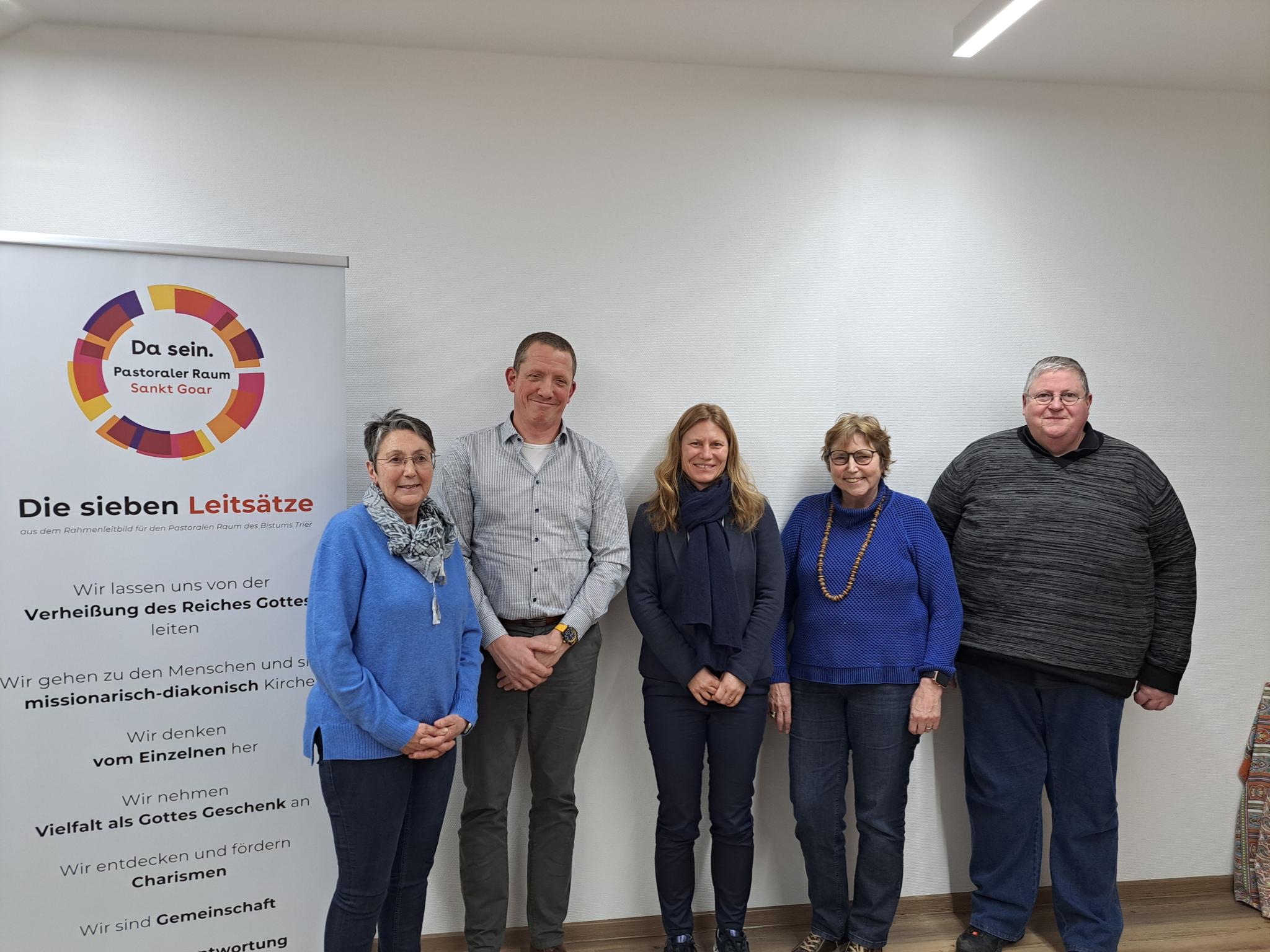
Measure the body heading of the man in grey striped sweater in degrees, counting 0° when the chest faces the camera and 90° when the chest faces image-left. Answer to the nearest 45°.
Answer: approximately 0°

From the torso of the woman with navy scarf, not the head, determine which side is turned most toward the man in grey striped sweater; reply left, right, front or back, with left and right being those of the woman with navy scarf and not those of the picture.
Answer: left

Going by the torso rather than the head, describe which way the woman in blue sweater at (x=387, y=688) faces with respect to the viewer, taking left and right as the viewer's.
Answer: facing the viewer and to the right of the viewer

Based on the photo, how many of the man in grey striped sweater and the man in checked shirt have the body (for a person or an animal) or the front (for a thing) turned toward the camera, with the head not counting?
2

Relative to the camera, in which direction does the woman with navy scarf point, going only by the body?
toward the camera

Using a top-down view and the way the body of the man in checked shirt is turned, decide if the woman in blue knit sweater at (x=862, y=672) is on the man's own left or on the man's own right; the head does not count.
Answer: on the man's own left

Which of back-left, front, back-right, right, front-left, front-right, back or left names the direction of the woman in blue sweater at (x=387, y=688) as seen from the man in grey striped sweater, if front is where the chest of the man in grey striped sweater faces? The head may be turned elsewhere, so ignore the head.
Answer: front-right

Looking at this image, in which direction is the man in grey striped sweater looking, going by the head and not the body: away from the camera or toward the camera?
toward the camera

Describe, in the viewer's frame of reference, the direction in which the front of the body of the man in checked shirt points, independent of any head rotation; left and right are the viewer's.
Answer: facing the viewer

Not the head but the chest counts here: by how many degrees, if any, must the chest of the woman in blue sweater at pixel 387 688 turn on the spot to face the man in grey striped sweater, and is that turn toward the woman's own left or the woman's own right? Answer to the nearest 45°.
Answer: approximately 45° to the woman's own left

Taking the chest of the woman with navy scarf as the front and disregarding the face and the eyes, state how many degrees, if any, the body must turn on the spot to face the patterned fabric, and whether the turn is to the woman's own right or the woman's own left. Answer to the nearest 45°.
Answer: approximately 90° to the woman's own left
